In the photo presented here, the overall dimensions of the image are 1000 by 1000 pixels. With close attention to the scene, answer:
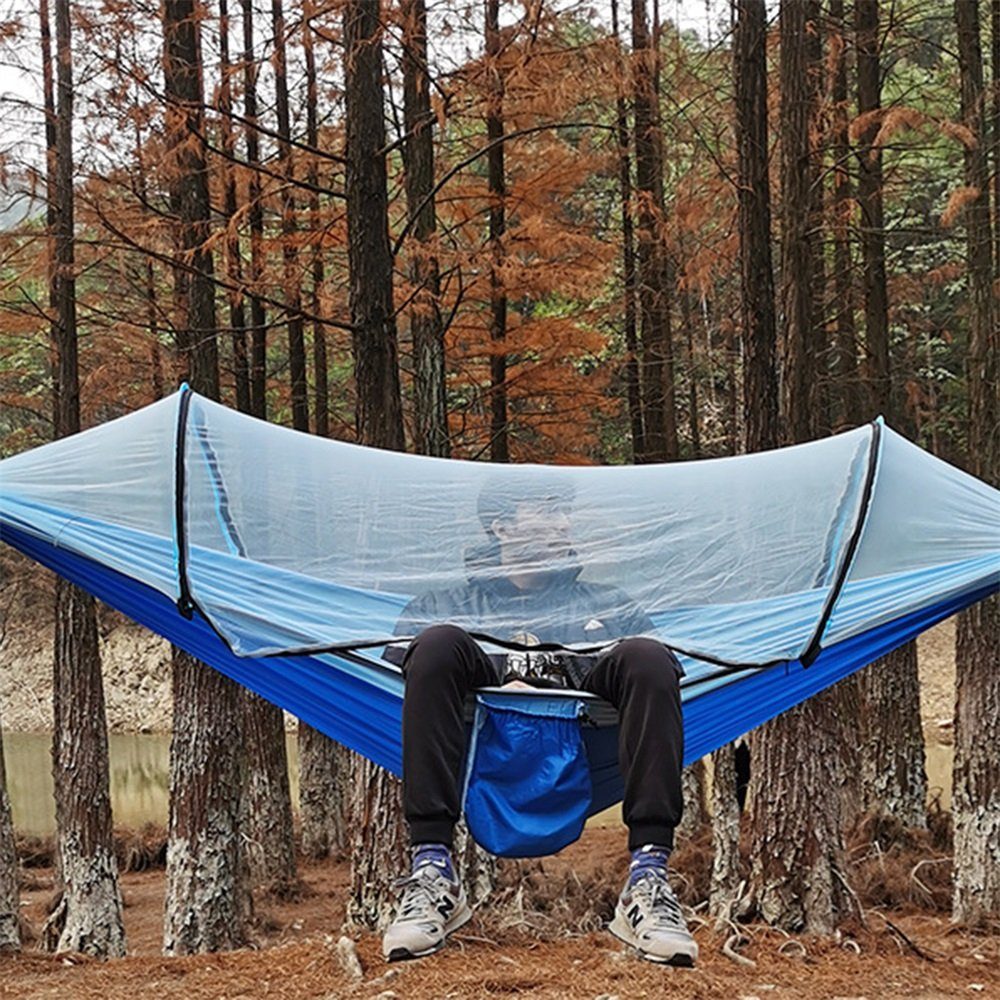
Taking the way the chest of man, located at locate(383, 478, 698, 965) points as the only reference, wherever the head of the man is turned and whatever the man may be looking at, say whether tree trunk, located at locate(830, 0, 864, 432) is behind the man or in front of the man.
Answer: behind

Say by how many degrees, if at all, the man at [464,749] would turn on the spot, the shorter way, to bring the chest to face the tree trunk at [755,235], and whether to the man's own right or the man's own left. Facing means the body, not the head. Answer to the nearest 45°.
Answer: approximately 135° to the man's own left

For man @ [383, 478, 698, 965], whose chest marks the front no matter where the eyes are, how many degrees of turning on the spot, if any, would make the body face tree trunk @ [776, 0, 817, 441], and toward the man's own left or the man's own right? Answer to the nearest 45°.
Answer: approximately 135° to the man's own left

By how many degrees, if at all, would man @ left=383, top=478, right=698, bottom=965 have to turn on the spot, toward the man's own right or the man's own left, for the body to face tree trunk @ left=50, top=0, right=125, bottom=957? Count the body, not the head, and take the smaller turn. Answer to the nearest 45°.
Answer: approximately 135° to the man's own right

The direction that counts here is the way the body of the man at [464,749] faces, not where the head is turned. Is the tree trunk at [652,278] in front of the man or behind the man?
behind

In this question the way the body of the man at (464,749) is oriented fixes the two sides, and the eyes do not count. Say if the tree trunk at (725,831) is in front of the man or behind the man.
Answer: behind

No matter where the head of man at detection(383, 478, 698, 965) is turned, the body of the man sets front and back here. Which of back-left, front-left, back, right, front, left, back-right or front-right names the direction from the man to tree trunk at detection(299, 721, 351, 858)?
back

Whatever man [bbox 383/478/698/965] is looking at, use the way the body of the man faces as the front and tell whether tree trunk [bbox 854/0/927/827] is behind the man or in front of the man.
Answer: behind

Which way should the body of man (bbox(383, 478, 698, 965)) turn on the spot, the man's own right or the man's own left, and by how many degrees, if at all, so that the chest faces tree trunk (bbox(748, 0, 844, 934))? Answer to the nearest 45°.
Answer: approximately 135° to the man's own left

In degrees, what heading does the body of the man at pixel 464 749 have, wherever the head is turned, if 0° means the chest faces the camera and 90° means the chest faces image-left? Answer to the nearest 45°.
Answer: approximately 0°

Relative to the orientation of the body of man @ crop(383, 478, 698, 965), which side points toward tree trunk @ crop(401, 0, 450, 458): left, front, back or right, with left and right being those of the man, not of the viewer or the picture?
back

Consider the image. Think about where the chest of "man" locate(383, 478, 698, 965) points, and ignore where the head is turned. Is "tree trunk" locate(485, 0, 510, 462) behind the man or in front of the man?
behind

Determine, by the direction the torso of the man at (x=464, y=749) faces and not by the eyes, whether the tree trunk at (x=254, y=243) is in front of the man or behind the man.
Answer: behind
